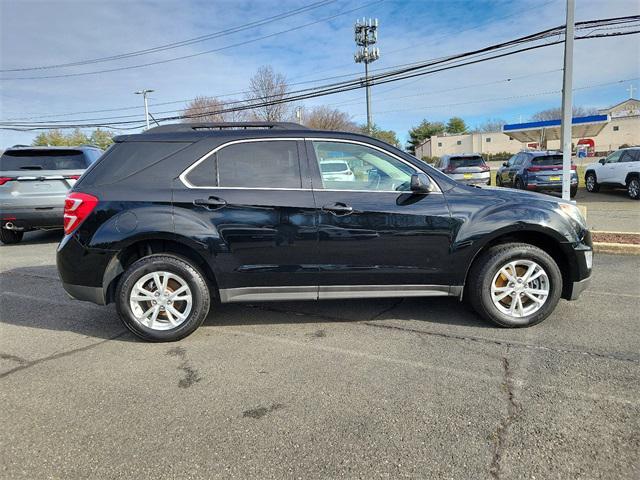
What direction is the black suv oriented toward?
to the viewer's right

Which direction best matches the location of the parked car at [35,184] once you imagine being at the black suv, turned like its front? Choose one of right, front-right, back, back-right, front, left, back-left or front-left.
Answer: back-left

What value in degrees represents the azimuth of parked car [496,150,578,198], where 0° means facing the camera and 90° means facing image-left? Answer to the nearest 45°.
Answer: approximately 135°

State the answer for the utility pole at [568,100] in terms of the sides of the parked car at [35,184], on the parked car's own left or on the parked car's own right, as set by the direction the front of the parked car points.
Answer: on the parked car's own right

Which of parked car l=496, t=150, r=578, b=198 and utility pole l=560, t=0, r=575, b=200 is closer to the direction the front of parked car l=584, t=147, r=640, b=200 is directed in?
the parked car

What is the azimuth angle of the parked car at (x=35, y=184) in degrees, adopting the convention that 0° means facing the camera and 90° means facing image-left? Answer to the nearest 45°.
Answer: approximately 180°

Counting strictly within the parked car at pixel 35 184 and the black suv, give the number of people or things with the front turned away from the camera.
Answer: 1

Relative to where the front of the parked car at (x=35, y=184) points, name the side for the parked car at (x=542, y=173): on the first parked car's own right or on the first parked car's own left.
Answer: on the first parked car's own right
